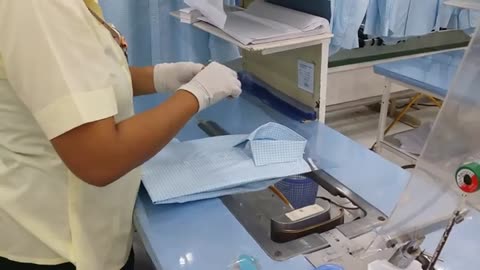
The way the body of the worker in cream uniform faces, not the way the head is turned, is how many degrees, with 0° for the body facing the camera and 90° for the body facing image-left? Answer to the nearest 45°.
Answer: approximately 270°

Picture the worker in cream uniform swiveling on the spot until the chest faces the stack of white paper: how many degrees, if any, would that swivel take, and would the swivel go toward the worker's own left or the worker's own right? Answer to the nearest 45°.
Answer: approximately 45° to the worker's own left

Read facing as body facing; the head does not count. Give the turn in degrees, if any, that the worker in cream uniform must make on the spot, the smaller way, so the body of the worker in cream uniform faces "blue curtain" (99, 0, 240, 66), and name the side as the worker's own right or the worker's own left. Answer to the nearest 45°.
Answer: approximately 90° to the worker's own left

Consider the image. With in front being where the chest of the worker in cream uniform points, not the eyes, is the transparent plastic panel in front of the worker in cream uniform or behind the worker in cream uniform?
in front

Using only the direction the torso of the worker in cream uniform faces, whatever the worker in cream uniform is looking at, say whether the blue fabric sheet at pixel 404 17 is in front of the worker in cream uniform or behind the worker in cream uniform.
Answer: in front

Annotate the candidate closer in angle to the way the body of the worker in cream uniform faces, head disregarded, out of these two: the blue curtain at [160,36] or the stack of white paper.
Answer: the stack of white paper

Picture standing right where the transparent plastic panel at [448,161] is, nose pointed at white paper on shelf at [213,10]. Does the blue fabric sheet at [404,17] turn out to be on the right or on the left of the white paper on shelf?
right
